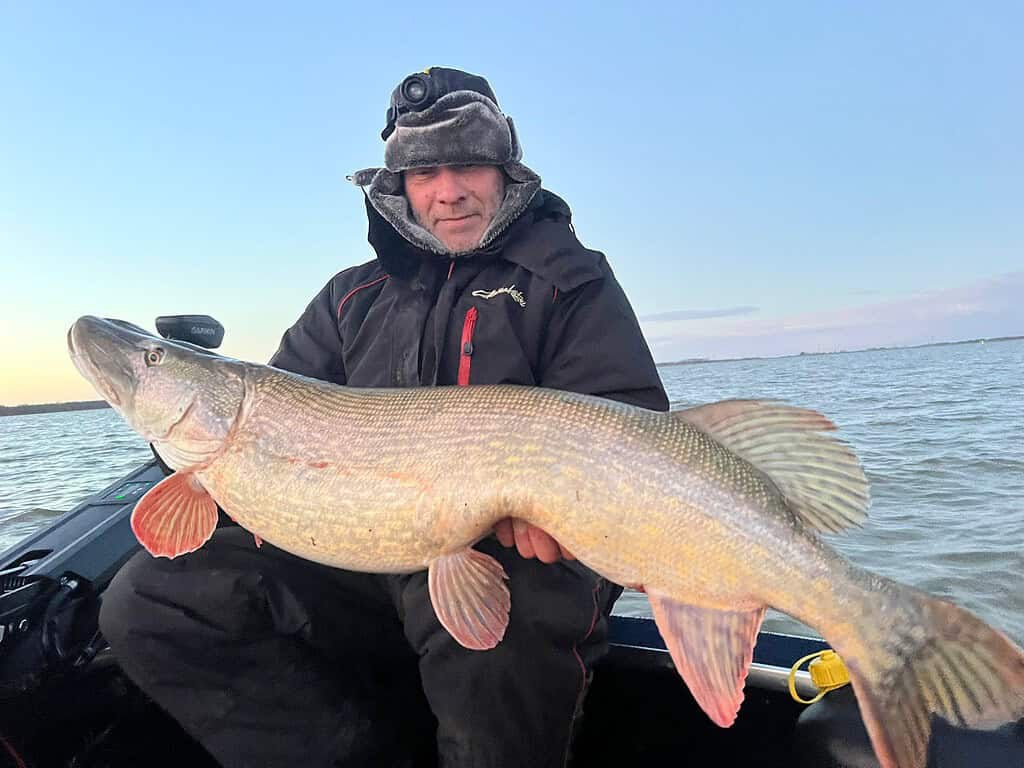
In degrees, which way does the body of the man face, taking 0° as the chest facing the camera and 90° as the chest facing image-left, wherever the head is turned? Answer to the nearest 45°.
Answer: approximately 0°

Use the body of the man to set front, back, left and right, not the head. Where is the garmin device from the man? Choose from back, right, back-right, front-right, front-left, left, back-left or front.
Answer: back-right

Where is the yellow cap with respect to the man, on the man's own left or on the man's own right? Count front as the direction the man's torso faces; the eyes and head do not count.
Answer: on the man's own left

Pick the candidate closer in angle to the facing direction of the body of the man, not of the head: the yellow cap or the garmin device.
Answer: the yellow cap

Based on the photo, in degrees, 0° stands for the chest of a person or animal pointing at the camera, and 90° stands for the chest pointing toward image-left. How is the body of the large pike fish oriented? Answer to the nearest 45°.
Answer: approximately 90°
